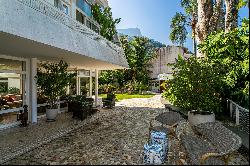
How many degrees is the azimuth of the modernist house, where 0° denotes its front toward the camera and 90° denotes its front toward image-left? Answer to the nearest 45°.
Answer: approximately 315°

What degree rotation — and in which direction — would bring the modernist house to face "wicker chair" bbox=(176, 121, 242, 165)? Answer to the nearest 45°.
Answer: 0° — it already faces it

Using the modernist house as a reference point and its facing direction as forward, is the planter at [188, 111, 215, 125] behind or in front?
in front

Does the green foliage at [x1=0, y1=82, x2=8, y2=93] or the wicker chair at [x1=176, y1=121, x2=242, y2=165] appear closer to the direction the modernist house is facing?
the wicker chair

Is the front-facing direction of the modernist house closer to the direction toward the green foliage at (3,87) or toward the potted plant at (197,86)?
the potted plant

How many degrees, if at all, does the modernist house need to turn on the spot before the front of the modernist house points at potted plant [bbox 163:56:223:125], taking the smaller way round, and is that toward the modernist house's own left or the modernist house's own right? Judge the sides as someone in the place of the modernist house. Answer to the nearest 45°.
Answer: approximately 45° to the modernist house's own left

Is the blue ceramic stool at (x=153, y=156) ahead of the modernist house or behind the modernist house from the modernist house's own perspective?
ahead

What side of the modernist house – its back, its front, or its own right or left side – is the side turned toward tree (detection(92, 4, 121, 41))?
left
